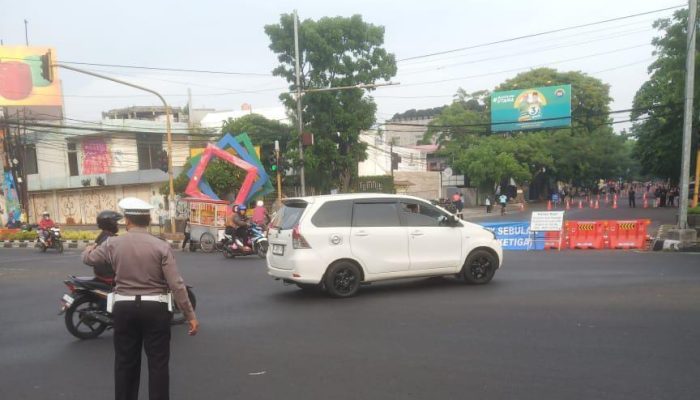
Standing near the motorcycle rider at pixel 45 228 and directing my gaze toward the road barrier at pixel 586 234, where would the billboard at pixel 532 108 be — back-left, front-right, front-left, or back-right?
front-left

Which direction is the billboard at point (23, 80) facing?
toward the camera

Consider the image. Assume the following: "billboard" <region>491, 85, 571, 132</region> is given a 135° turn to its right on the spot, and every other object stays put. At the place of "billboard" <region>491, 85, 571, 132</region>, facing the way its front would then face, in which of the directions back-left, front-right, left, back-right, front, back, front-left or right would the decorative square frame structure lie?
left

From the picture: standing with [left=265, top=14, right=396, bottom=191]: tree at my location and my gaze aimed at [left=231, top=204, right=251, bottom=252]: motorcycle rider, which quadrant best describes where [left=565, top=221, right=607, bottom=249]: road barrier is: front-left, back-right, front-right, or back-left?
front-left

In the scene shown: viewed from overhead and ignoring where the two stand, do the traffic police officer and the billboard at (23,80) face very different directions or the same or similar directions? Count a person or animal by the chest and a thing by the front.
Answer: very different directions

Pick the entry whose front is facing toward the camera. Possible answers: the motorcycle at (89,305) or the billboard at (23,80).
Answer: the billboard

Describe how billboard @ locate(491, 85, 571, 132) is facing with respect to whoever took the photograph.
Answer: facing the viewer

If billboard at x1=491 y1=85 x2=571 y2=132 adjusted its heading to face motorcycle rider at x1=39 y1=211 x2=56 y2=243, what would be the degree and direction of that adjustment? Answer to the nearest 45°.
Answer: approximately 45° to its right

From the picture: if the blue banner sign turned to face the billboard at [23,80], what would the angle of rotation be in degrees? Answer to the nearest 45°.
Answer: approximately 90° to its right

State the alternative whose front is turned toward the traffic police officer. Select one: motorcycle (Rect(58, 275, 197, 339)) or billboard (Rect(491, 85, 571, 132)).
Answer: the billboard

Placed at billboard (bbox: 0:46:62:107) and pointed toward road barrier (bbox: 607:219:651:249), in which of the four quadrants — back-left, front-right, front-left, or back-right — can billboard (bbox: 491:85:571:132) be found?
front-left
